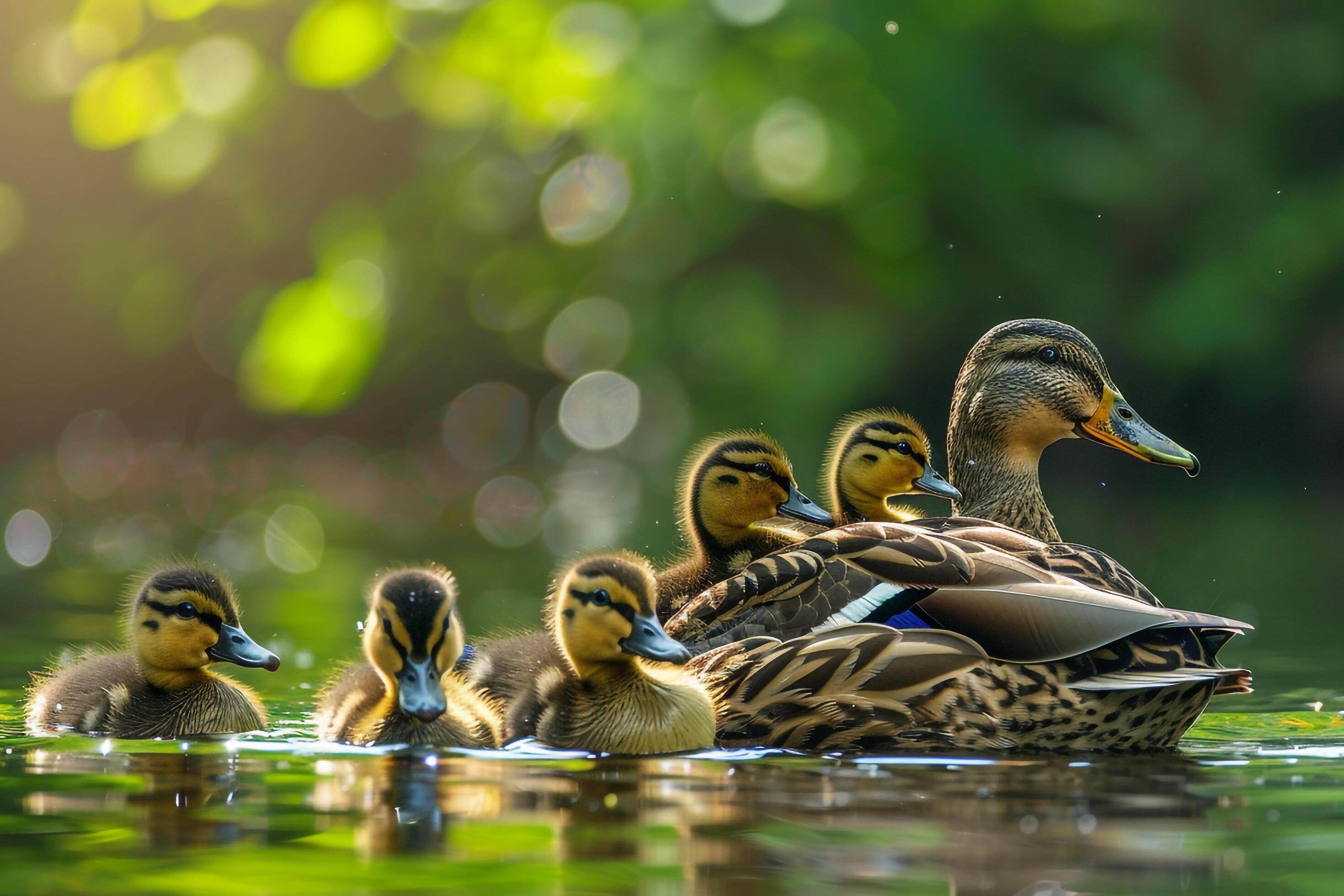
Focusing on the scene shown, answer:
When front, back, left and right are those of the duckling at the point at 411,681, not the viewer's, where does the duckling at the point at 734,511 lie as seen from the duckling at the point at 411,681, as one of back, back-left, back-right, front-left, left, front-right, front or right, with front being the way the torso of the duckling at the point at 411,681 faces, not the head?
back-left

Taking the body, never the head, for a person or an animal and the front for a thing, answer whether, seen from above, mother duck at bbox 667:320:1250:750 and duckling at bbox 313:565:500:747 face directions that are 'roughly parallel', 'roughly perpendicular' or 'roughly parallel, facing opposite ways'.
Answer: roughly perpendicular

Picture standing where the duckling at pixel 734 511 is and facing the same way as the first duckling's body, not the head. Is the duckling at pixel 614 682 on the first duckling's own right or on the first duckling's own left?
on the first duckling's own right

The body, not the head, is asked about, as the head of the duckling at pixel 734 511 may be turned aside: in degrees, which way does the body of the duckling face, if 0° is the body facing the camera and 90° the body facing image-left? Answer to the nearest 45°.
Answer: approximately 270°

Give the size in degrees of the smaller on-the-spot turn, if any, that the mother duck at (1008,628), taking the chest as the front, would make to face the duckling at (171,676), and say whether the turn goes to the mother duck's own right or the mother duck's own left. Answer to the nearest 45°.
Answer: approximately 180°

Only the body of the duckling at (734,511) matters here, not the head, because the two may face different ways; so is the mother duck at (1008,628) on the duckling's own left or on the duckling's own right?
on the duckling's own right

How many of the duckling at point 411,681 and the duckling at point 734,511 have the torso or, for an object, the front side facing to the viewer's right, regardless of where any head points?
1

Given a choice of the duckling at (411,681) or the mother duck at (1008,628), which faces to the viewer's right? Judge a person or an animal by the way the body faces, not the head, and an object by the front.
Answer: the mother duck

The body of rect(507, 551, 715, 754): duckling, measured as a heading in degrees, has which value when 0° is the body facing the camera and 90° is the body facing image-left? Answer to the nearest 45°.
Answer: approximately 315°
